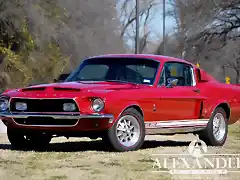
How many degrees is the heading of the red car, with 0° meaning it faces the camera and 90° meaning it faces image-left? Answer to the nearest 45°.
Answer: approximately 45°
